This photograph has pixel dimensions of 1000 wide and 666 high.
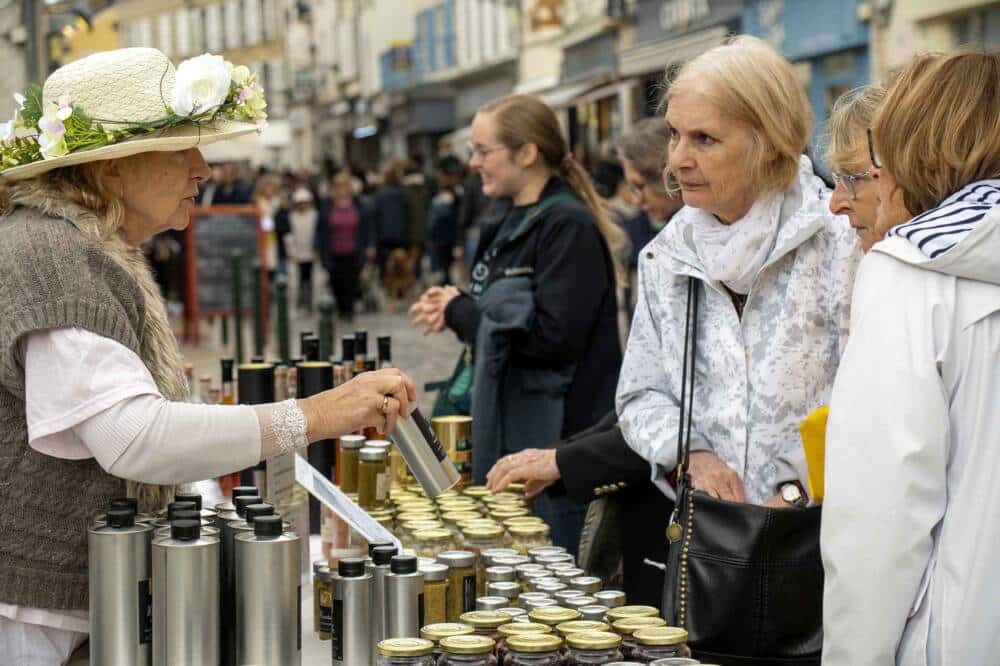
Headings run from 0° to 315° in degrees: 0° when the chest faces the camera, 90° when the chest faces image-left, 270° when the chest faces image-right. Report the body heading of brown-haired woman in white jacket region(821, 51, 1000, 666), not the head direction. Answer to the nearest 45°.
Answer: approximately 135°

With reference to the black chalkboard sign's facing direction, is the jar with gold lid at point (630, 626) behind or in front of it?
in front

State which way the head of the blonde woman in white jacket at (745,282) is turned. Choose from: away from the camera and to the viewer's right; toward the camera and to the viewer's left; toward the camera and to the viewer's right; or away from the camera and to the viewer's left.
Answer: toward the camera and to the viewer's left

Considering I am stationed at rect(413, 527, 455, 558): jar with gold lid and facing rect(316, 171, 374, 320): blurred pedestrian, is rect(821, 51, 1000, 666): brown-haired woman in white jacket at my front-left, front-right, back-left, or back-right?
back-right

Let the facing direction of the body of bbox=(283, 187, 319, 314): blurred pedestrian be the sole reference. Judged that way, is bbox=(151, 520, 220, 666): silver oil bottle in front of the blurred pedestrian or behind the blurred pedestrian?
in front

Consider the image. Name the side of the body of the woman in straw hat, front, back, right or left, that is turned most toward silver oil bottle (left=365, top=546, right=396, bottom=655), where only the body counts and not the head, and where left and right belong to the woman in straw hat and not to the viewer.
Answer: front

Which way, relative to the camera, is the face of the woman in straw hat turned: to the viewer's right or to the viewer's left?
to the viewer's right

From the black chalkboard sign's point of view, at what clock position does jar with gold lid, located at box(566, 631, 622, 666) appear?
The jar with gold lid is roughly at 12 o'clock from the black chalkboard sign.

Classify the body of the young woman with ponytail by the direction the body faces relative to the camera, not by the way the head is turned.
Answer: to the viewer's left

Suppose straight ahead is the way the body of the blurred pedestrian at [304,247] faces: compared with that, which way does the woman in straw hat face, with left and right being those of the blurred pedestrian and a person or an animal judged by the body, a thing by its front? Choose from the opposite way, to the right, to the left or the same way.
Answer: to the left

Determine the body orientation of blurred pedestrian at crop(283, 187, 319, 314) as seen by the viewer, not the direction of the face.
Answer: toward the camera

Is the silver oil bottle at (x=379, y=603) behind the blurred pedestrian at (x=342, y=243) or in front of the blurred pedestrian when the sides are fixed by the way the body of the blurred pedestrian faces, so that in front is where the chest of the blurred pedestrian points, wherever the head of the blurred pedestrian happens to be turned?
in front

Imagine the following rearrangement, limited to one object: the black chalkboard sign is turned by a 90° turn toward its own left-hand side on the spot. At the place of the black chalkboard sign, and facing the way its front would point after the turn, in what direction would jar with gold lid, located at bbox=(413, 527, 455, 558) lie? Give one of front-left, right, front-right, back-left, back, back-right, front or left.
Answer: right

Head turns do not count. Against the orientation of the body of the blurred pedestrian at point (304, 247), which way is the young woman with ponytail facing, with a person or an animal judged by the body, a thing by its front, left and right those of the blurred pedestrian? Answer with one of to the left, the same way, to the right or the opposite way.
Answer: to the right

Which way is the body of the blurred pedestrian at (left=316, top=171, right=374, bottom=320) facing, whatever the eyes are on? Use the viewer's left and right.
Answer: facing the viewer

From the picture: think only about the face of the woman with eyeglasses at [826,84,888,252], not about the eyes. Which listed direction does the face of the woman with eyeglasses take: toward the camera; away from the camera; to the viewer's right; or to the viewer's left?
to the viewer's left

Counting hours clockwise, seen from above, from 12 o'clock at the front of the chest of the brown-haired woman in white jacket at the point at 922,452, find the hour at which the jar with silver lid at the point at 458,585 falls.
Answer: The jar with silver lid is roughly at 11 o'clock from the brown-haired woman in white jacket.

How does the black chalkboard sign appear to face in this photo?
toward the camera
